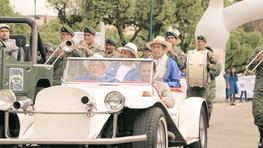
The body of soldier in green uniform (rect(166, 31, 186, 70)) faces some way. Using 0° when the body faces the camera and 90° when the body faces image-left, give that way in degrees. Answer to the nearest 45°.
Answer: approximately 45°

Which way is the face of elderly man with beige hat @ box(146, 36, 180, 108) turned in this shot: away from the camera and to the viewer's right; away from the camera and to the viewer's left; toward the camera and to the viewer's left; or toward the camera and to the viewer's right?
toward the camera and to the viewer's left

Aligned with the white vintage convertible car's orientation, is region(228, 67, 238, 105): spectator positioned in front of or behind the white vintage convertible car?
behind

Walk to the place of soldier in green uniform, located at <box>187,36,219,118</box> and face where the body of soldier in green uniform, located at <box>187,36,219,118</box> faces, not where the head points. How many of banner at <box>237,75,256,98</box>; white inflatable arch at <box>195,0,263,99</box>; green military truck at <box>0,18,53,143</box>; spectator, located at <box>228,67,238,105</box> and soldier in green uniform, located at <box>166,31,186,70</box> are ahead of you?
2

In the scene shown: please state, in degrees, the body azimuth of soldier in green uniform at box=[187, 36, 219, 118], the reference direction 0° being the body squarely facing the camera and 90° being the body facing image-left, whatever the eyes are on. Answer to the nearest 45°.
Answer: approximately 45°

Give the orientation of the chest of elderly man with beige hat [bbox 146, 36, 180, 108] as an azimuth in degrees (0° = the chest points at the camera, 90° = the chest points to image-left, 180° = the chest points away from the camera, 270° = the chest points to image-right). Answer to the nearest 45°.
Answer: approximately 45°

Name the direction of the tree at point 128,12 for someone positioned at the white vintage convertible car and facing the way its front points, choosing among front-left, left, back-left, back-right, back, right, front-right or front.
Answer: back-right
